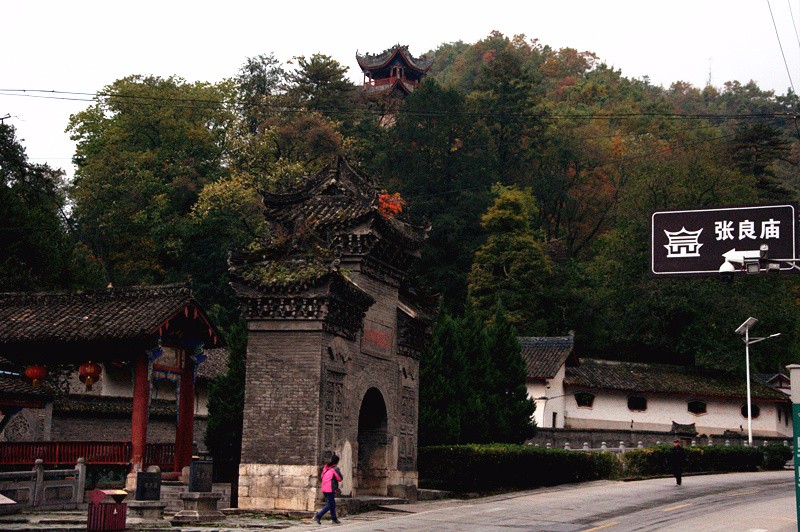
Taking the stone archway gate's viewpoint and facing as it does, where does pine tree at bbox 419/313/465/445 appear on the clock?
The pine tree is roughly at 8 o'clock from the stone archway gate.

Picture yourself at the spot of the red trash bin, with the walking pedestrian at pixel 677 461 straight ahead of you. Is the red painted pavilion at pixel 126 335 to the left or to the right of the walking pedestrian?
left

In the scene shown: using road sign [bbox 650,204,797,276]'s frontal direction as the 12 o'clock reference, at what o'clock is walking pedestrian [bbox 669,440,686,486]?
The walking pedestrian is roughly at 6 o'clock from the road sign.

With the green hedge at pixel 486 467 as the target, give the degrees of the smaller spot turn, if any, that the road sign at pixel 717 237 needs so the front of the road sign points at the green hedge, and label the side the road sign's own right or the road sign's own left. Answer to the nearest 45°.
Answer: approximately 135° to the road sign's own right

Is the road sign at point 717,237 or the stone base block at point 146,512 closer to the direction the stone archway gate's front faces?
the road sign

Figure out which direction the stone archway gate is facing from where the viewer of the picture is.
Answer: facing the viewer and to the right of the viewer

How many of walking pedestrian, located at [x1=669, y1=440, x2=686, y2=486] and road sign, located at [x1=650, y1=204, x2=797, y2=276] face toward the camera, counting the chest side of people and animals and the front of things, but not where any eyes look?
2

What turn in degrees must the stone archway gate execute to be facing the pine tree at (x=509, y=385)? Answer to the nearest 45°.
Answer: approximately 90° to its left

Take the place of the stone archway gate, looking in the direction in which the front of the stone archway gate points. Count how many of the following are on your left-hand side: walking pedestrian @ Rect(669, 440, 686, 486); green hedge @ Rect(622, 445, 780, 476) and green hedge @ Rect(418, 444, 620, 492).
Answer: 3

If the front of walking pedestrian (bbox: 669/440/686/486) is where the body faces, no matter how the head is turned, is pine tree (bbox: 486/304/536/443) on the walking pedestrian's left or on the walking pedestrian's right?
on the walking pedestrian's right

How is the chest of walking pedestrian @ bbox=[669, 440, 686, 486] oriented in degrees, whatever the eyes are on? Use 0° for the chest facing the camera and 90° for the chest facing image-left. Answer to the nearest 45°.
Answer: approximately 0°

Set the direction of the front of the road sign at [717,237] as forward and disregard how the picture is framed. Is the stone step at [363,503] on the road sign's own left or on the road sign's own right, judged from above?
on the road sign's own right
